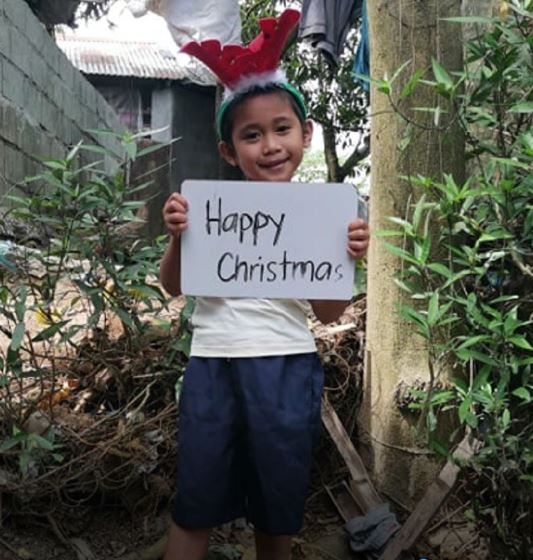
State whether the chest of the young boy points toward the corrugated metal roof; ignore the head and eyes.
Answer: no

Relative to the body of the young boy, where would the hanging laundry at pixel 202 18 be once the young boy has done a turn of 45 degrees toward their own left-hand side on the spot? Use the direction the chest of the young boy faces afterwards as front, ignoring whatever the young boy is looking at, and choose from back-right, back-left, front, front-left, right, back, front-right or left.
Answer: back-left

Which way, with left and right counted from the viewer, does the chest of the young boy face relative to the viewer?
facing the viewer

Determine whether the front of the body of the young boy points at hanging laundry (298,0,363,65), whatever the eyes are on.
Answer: no

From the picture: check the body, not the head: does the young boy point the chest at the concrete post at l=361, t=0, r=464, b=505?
no

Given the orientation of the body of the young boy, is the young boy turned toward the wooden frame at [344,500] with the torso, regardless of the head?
no

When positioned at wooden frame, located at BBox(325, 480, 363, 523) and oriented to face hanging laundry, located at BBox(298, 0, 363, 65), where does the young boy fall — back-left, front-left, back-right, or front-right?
back-left

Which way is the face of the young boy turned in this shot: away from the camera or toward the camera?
toward the camera
